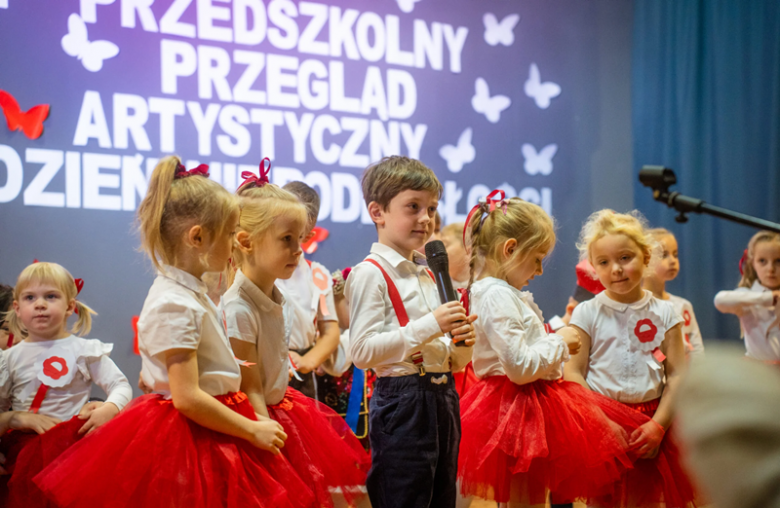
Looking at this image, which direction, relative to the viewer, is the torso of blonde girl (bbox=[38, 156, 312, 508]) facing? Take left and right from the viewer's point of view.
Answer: facing to the right of the viewer

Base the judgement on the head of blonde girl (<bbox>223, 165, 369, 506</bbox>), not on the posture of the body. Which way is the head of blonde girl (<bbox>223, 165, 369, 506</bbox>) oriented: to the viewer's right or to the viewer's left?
to the viewer's right

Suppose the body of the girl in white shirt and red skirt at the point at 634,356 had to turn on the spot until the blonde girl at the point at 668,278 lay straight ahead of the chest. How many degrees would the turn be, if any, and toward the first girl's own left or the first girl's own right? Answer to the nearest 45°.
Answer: approximately 180°

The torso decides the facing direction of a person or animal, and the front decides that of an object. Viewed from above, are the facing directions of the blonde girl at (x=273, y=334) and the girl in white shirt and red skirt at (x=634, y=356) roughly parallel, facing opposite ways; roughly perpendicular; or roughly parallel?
roughly perpendicular

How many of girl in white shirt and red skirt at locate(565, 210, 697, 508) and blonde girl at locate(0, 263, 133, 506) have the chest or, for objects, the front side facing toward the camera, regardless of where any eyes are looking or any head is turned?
2
